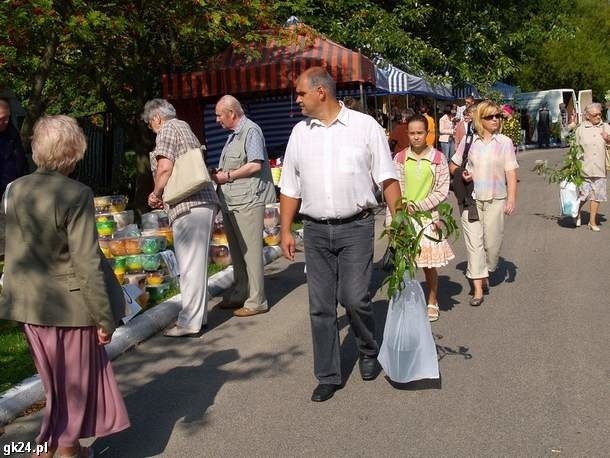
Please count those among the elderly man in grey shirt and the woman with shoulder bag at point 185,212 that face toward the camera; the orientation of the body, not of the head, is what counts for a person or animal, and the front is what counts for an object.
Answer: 0

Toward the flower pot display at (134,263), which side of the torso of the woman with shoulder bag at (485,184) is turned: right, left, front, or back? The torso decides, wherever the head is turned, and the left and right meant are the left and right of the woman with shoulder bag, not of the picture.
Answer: right

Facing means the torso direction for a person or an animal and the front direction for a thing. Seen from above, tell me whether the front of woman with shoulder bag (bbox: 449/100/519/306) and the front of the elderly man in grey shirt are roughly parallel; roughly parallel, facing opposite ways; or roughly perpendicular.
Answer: roughly perpendicular

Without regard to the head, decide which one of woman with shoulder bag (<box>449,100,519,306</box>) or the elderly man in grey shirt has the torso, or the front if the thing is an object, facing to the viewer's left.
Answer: the elderly man in grey shirt

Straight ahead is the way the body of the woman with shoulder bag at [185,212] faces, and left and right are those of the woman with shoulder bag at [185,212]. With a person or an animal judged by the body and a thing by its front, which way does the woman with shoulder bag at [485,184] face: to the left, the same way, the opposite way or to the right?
to the left

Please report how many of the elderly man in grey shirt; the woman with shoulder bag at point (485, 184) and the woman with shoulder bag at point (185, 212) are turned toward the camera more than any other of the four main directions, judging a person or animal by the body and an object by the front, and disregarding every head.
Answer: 1

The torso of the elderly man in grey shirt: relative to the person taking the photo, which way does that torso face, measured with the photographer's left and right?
facing to the left of the viewer

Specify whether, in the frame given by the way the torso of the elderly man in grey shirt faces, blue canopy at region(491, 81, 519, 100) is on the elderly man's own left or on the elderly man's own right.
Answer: on the elderly man's own right

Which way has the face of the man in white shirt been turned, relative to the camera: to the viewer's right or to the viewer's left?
to the viewer's left

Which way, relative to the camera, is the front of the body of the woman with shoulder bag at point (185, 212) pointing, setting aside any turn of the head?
to the viewer's left

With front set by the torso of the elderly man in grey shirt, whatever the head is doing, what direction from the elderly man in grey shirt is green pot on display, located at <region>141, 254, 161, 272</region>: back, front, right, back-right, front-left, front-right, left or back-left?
front-right

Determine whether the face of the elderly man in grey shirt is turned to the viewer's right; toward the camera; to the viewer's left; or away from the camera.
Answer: to the viewer's left

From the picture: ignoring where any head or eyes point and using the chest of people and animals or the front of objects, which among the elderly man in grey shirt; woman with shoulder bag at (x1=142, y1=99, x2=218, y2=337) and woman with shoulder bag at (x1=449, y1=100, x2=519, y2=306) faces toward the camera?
woman with shoulder bag at (x1=449, y1=100, x2=519, y2=306)

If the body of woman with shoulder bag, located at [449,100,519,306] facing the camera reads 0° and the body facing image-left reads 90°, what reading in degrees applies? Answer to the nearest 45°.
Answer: approximately 0°

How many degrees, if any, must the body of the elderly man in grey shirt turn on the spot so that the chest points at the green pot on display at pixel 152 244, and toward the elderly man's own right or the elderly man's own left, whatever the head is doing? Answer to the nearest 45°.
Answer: approximately 45° to the elderly man's own right
